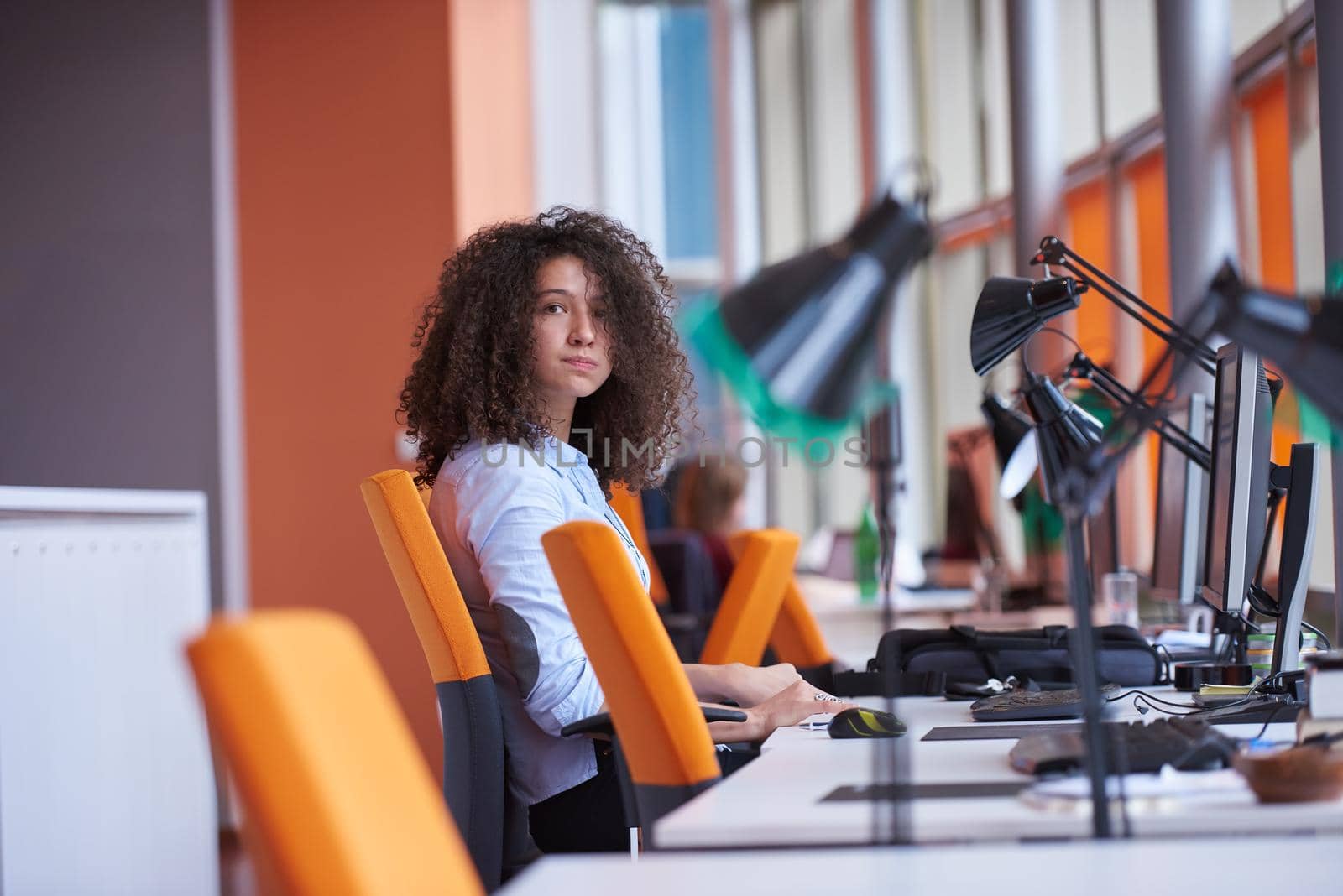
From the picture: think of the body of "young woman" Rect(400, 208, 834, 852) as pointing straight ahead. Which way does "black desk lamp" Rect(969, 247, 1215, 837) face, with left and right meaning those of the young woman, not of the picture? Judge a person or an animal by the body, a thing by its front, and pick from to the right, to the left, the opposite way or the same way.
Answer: the opposite way

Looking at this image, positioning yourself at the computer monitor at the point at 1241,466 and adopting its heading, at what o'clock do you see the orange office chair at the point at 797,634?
The orange office chair is roughly at 1 o'clock from the computer monitor.

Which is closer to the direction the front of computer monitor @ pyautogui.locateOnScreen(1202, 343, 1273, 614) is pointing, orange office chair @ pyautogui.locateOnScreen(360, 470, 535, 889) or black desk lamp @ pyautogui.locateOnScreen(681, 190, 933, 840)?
the orange office chair

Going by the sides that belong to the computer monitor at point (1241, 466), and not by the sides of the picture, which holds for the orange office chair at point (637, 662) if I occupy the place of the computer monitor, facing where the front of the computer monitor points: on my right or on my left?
on my left

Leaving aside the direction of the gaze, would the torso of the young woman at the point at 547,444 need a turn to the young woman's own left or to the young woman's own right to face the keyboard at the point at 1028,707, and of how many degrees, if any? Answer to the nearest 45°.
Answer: approximately 45° to the young woman's own right

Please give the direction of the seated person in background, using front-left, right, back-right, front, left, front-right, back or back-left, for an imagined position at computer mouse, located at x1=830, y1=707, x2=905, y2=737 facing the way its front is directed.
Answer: left

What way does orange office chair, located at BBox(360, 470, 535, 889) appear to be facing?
to the viewer's right

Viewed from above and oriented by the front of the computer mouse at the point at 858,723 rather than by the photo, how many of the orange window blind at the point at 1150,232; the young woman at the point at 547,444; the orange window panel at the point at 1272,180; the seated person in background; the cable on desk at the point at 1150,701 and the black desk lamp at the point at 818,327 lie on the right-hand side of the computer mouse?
1

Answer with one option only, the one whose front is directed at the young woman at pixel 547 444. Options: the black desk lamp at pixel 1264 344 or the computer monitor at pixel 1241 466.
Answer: the computer monitor

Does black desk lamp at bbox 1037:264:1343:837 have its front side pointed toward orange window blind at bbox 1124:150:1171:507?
no

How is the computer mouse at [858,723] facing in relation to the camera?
to the viewer's right

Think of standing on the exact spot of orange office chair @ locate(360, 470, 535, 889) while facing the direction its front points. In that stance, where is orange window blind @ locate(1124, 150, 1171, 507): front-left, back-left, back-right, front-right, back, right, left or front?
front-left

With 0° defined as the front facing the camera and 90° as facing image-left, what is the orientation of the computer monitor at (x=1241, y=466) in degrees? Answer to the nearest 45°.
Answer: approximately 90°

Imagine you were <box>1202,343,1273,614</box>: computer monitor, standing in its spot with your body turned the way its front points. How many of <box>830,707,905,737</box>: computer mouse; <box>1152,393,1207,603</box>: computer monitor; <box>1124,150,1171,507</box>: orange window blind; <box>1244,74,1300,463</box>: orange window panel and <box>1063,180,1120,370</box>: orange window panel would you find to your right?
4

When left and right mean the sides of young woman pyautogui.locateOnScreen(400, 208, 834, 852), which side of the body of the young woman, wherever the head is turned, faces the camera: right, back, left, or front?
right
